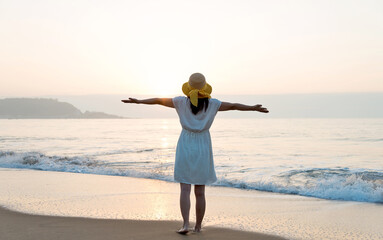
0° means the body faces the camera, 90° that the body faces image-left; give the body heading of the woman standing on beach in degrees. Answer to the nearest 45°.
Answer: approximately 180°

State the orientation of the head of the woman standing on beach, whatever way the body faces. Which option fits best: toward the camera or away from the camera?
away from the camera

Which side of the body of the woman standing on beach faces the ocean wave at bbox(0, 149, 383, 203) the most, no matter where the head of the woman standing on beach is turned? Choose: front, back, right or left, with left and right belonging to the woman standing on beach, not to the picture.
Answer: front
